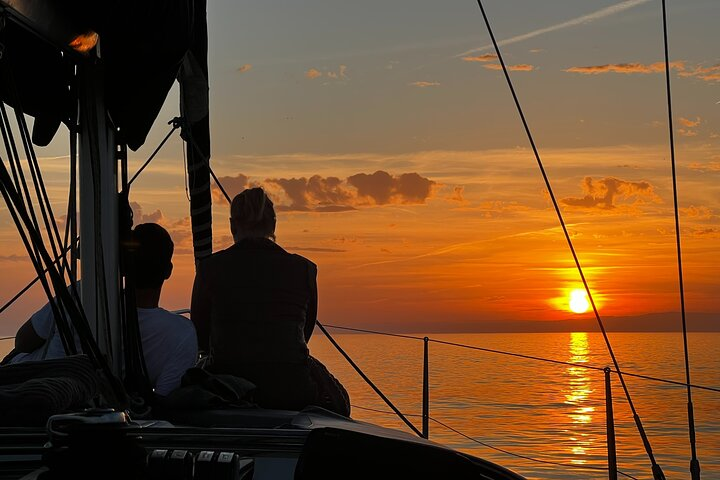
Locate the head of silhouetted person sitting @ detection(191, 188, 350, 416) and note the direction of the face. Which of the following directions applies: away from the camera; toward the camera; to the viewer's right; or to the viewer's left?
away from the camera

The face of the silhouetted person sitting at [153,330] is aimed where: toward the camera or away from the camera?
away from the camera

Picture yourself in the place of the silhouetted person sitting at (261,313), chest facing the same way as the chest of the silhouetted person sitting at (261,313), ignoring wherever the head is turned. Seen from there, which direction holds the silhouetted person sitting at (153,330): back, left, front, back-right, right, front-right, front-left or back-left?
left

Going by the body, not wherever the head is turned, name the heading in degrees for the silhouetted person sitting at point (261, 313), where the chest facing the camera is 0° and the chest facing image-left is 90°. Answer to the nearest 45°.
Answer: approximately 180°
